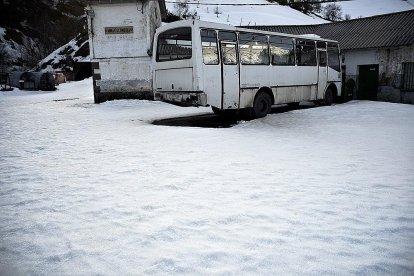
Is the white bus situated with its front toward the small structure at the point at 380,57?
yes

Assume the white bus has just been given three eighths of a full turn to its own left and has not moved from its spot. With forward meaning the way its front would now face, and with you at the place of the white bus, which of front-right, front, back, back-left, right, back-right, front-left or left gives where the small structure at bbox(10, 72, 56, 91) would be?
front-right

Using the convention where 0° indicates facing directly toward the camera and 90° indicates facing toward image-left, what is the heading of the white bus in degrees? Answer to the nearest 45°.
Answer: approximately 225°

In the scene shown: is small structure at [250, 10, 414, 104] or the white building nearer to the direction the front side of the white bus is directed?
the small structure

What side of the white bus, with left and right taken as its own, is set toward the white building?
left
